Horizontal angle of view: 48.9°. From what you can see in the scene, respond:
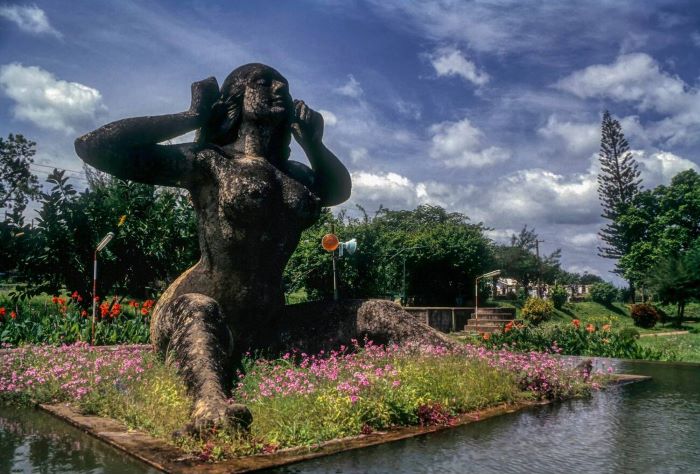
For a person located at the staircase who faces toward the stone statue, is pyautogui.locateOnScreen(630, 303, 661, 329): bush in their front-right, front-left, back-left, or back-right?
back-left

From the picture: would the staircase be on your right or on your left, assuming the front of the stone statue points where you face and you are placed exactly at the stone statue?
on your left

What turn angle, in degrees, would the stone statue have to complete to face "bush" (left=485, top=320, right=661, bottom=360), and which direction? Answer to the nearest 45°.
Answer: approximately 90° to its left

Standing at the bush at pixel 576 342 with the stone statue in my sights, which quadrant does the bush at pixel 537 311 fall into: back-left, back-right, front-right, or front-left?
back-right

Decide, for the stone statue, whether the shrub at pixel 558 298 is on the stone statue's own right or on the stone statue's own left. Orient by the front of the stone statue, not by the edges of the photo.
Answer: on the stone statue's own left

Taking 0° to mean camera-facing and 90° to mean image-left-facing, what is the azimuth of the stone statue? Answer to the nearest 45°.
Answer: approximately 315°

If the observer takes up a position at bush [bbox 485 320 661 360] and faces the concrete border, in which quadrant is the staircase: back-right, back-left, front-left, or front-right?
back-right
